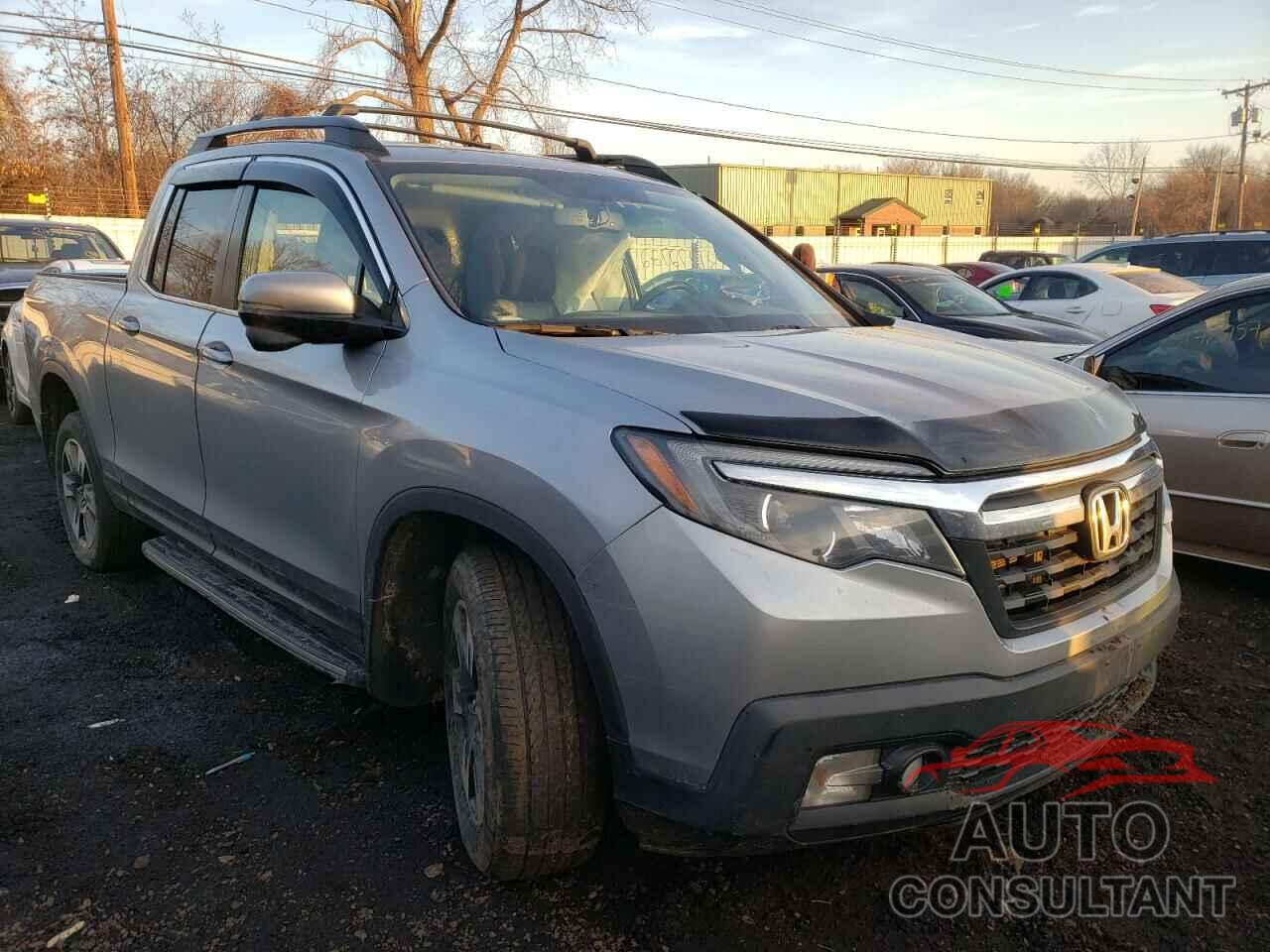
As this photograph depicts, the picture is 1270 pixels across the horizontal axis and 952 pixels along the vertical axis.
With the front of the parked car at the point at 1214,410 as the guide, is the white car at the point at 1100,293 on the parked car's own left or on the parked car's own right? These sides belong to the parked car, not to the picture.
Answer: on the parked car's own right

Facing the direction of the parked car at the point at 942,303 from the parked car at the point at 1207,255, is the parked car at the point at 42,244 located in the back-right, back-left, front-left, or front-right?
front-right

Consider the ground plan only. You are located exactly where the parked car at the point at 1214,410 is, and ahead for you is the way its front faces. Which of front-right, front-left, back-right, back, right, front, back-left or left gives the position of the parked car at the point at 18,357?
front

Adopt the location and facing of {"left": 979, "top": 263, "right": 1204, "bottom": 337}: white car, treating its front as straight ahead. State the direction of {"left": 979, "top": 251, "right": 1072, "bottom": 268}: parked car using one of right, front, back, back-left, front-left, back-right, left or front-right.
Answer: front-right

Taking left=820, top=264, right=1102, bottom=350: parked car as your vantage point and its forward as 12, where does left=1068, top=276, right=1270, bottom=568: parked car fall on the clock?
left=1068, top=276, right=1270, bottom=568: parked car is roughly at 1 o'clock from left=820, top=264, right=1102, bottom=350: parked car.

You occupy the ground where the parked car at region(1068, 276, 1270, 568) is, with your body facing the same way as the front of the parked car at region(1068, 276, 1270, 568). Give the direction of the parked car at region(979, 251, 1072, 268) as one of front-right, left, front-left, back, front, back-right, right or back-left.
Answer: right

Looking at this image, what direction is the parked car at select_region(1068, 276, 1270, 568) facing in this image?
to the viewer's left

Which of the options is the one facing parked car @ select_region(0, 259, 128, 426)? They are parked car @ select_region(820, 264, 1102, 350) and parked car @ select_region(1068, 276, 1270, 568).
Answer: parked car @ select_region(1068, 276, 1270, 568)

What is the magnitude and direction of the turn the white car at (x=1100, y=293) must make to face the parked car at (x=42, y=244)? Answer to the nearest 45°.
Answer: approximately 90° to its left

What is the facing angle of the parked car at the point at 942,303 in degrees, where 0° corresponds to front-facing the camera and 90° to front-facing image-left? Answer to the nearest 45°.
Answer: approximately 315°

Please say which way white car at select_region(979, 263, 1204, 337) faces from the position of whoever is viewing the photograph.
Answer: facing away from the viewer and to the left of the viewer

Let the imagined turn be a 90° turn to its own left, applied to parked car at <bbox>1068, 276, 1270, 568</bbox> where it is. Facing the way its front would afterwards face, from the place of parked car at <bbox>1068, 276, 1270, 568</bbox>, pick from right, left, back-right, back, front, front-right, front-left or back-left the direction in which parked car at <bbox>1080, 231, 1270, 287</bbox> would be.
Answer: back

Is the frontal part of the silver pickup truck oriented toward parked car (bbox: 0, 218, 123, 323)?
no

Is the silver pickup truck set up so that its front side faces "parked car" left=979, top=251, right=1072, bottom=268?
no

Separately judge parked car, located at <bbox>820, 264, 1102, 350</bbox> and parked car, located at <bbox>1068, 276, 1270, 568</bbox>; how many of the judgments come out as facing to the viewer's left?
1

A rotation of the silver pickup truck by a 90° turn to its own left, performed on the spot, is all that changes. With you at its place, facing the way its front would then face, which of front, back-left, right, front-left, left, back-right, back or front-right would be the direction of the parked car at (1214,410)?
front
